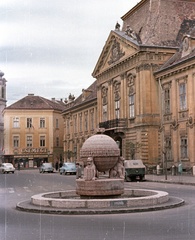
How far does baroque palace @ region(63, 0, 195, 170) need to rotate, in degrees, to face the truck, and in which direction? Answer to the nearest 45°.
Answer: approximately 45° to its left

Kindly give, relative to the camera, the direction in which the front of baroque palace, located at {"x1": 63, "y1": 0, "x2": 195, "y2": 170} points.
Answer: facing the viewer and to the left of the viewer

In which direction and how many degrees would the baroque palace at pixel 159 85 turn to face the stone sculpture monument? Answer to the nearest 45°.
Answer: approximately 45° to its left
